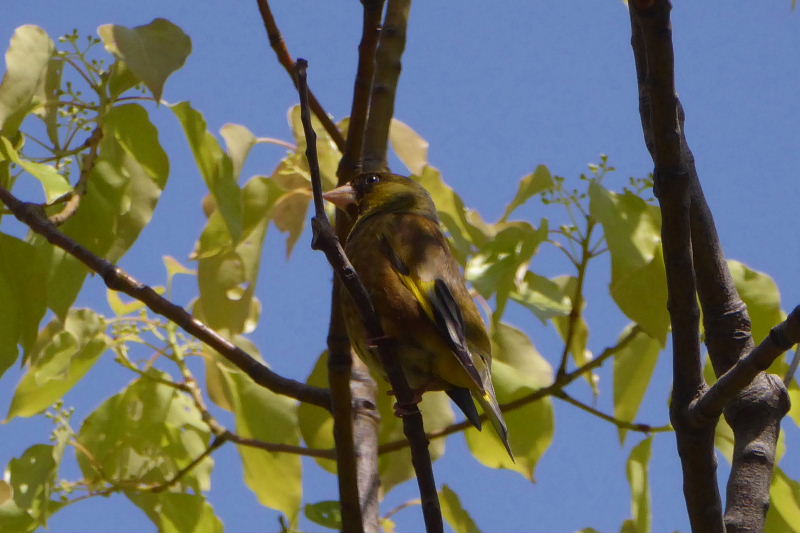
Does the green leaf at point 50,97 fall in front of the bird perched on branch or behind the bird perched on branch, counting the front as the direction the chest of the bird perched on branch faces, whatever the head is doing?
in front

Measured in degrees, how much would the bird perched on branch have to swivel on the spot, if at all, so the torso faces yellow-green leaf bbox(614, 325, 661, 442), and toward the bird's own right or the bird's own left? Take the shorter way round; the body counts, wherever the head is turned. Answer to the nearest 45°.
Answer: approximately 180°

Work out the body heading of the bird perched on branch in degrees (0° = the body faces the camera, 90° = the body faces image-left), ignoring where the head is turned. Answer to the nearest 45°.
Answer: approximately 90°

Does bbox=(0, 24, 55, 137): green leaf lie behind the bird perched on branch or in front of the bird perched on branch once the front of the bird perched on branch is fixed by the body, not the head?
in front

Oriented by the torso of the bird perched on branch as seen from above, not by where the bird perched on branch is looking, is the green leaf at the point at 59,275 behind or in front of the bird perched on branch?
in front

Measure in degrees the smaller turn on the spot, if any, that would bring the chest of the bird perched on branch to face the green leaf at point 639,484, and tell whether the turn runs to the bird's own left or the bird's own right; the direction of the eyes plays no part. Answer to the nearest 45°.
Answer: approximately 180°

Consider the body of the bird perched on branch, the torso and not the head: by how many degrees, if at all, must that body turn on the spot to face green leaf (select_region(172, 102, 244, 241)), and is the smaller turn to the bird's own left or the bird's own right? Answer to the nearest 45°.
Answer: approximately 45° to the bird's own left
